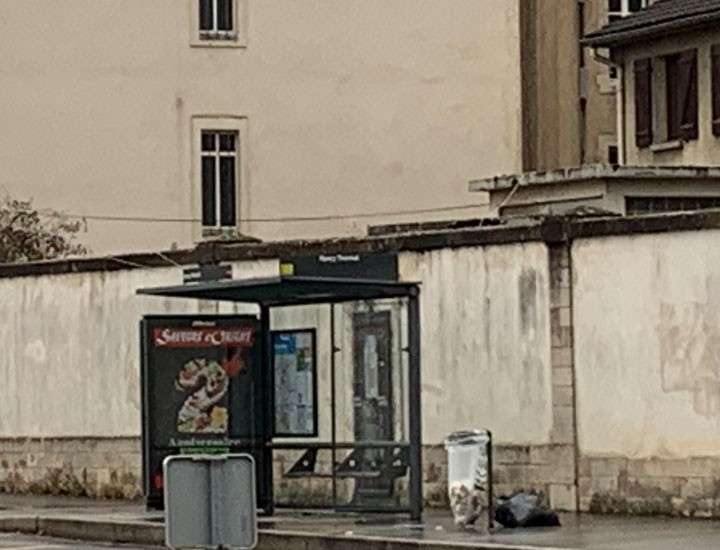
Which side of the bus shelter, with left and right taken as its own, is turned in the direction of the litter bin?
left

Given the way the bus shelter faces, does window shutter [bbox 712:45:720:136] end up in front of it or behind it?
behind

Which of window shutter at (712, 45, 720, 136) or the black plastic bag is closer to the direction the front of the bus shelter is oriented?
the black plastic bag

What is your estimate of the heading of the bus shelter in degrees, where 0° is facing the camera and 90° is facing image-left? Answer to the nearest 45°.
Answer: approximately 45°

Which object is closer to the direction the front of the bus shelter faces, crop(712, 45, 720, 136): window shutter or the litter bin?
the litter bin

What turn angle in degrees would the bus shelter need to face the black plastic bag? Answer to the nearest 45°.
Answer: approximately 90° to its left
